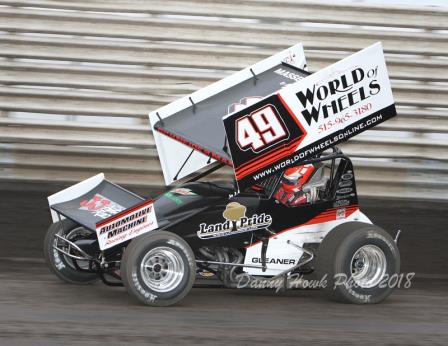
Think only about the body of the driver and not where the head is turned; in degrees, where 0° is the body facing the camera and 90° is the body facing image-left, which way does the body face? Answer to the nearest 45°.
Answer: approximately 45°

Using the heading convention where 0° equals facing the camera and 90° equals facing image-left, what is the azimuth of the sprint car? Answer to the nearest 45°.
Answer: approximately 45°
